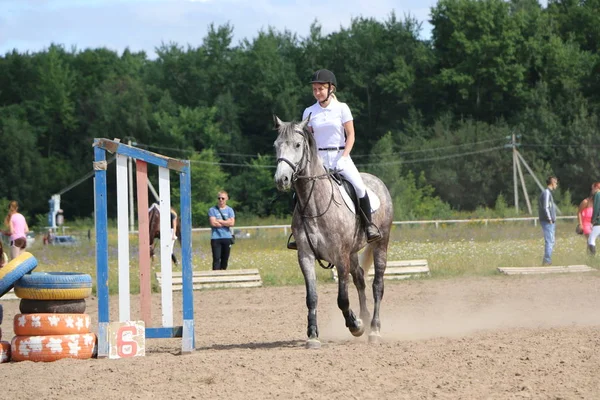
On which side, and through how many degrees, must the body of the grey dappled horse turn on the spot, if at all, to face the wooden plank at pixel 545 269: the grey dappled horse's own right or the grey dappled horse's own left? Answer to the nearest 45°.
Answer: approximately 180°

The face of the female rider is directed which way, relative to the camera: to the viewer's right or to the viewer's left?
to the viewer's left

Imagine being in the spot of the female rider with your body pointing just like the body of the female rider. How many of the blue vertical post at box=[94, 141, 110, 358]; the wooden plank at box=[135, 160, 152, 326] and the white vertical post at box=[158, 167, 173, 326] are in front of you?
3

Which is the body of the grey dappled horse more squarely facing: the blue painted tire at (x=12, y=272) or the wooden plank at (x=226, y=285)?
the blue painted tire

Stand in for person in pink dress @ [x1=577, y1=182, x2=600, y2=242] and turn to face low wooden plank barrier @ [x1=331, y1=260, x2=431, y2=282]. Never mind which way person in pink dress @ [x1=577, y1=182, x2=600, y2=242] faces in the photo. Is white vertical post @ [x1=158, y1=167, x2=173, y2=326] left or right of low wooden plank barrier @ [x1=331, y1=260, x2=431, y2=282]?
left

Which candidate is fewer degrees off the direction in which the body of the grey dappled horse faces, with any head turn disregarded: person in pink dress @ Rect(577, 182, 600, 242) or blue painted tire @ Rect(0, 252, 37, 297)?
the blue painted tire

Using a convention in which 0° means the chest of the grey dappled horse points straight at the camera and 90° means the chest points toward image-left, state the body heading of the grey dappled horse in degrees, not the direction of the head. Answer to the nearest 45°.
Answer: approximately 45°

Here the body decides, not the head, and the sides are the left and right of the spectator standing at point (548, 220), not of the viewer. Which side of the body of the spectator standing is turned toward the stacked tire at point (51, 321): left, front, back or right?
right

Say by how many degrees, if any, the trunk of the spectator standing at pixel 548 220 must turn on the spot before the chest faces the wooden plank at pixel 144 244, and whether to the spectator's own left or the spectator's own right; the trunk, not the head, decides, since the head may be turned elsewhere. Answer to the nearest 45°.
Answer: approximately 90° to the spectator's own right

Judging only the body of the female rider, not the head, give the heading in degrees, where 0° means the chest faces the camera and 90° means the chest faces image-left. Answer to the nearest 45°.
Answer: approximately 45°

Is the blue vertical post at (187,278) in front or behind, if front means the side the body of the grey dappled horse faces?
in front

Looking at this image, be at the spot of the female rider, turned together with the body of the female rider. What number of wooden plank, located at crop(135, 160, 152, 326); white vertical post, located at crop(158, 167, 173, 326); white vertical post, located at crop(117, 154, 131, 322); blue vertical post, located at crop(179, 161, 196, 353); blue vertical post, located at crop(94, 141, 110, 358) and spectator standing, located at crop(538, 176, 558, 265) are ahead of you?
5
